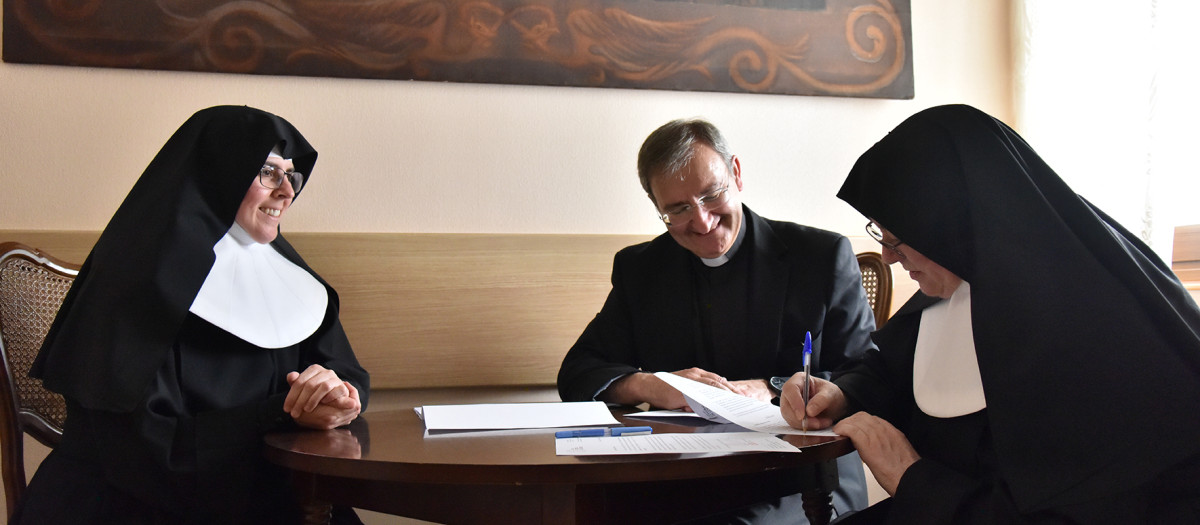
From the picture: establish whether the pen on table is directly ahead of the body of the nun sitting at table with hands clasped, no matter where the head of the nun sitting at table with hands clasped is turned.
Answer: yes

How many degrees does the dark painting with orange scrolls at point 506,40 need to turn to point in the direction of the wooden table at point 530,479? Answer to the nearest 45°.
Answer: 0° — it already faces it

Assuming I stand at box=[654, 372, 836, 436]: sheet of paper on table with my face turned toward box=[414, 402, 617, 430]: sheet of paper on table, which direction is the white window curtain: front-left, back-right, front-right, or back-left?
back-right

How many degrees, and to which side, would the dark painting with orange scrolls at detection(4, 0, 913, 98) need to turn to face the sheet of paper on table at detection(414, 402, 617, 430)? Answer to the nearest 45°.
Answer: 0° — it already faces it

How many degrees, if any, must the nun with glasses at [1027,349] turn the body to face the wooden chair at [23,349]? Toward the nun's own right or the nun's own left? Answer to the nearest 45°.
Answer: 0° — they already face it

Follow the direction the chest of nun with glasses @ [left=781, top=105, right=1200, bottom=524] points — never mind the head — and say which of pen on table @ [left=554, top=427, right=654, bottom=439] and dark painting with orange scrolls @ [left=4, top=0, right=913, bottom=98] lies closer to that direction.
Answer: the pen on table

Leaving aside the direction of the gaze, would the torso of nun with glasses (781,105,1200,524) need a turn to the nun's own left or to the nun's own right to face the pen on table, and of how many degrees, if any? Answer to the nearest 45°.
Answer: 0° — they already face it

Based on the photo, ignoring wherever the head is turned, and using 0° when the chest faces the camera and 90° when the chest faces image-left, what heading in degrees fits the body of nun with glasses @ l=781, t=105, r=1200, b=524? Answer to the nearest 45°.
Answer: approximately 90°

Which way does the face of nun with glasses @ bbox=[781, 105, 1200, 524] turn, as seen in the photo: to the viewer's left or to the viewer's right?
to the viewer's left
